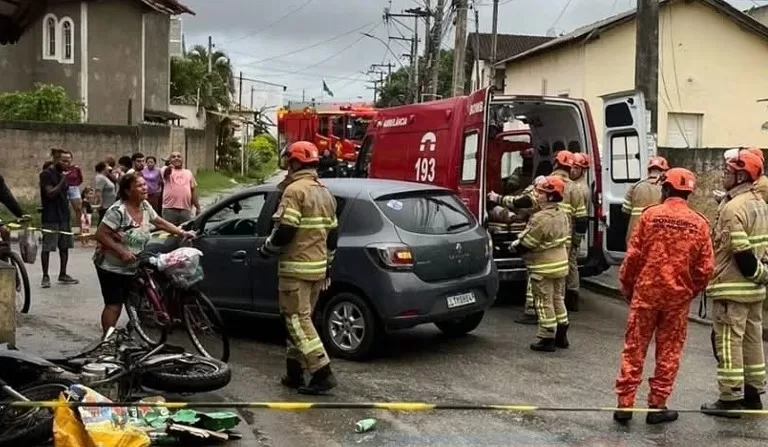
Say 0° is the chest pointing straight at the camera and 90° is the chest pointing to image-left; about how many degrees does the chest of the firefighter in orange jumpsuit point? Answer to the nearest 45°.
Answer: approximately 180°

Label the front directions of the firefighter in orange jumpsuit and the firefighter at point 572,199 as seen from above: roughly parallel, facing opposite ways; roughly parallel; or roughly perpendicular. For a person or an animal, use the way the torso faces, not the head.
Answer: roughly perpendicular

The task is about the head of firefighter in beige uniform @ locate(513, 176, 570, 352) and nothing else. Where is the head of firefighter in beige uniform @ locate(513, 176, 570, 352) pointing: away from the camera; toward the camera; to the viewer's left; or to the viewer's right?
to the viewer's left

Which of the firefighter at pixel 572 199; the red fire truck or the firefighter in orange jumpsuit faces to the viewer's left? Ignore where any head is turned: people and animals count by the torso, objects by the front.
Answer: the firefighter

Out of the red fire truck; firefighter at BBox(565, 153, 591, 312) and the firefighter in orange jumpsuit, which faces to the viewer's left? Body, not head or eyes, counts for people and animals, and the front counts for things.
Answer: the firefighter

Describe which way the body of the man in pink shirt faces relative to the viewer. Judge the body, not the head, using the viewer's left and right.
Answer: facing the viewer

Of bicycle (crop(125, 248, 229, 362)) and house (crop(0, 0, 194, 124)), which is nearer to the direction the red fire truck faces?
the bicycle

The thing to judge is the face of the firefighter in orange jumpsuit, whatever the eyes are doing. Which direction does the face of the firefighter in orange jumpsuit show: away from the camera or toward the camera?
away from the camera

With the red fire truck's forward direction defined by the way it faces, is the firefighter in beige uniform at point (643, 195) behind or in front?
in front

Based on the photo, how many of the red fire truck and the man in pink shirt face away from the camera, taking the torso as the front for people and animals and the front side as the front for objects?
0

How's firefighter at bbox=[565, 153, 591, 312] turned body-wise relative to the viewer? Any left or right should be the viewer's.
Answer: facing to the left of the viewer

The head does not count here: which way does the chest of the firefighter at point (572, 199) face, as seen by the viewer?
to the viewer's left
